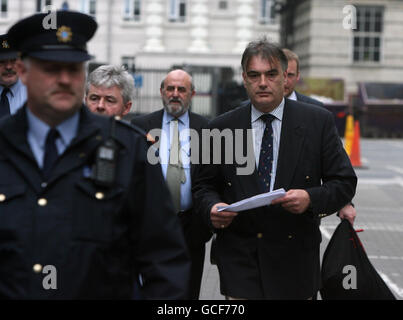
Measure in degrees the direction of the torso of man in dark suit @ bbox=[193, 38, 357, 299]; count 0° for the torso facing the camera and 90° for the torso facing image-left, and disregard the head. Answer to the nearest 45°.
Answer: approximately 0°

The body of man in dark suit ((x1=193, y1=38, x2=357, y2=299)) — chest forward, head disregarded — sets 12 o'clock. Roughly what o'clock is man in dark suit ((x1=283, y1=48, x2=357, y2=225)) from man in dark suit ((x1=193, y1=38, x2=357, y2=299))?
man in dark suit ((x1=283, y1=48, x2=357, y2=225)) is roughly at 6 o'clock from man in dark suit ((x1=193, y1=38, x2=357, y2=299)).

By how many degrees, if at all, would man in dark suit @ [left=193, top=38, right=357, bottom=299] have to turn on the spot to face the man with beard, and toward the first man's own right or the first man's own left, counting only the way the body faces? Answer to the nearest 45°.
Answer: approximately 135° to the first man's own right

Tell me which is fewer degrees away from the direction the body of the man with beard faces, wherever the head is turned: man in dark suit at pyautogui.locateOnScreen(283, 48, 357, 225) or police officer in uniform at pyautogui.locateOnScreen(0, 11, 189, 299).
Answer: the police officer in uniform

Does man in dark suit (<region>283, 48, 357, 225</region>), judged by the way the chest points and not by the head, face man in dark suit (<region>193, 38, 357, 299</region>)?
yes

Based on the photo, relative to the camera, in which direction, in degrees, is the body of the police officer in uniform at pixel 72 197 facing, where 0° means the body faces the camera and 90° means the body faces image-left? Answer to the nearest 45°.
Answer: approximately 0°

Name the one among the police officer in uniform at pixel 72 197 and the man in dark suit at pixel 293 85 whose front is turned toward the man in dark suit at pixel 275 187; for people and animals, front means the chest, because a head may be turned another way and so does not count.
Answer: the man in dark suit at pixel 293 85
